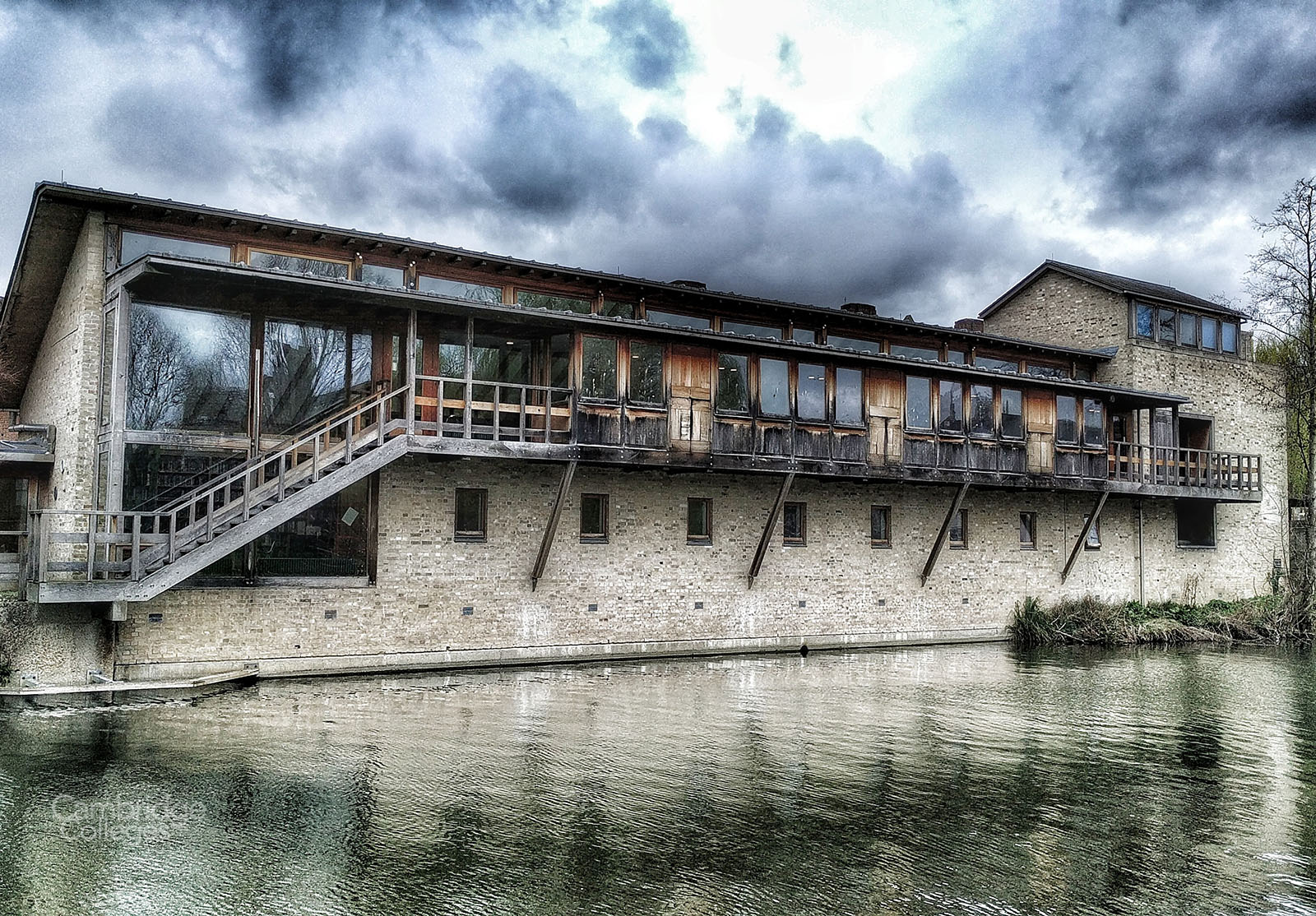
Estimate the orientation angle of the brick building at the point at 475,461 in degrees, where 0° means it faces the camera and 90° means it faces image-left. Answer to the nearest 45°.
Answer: approximately 315°
